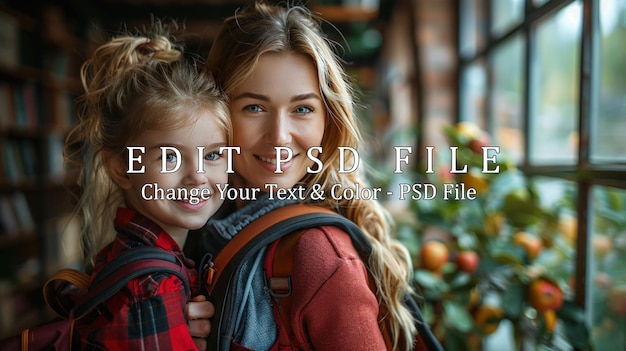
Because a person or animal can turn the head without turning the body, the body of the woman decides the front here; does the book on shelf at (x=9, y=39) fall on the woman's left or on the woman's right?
on the woman's right

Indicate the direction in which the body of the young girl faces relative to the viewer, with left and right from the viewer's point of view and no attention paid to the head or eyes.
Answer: facing the viewer and to the right of the viewer

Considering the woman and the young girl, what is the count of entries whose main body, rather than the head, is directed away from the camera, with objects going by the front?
0

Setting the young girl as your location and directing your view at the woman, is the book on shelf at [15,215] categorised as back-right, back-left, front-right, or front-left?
back-left

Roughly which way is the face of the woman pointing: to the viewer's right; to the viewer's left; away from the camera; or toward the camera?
toward the camera

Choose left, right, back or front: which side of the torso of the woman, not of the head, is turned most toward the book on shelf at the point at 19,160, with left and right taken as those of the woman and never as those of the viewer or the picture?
right

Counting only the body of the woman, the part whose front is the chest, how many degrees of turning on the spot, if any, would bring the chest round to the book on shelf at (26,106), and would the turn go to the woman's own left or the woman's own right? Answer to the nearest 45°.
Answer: approximately 90° to the woman's own right

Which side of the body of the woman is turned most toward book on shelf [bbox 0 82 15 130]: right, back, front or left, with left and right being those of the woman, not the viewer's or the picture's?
right

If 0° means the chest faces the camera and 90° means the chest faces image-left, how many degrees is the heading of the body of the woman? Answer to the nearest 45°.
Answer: approximately 45°
